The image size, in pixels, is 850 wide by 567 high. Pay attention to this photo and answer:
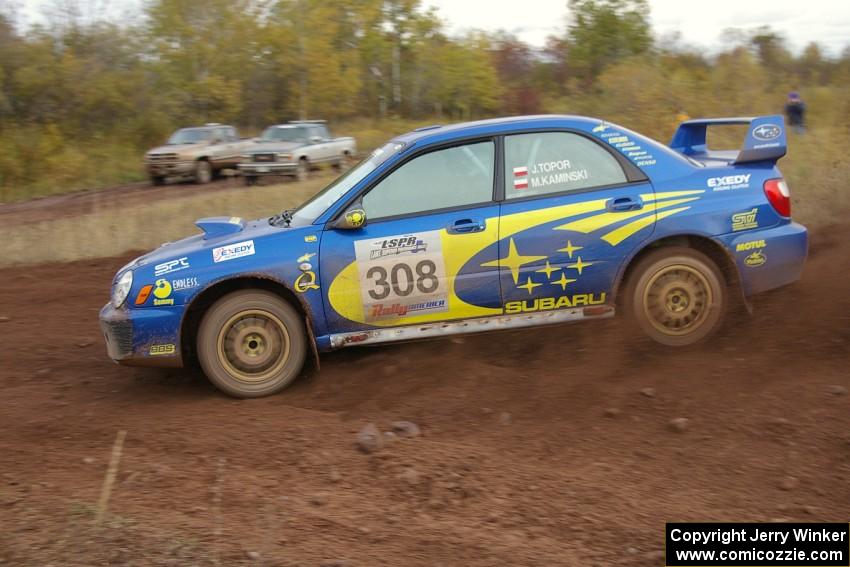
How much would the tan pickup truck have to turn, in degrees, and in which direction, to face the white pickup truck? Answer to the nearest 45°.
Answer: approximately 90° to its left

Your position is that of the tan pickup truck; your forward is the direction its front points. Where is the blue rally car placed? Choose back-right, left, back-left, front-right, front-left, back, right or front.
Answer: front-left

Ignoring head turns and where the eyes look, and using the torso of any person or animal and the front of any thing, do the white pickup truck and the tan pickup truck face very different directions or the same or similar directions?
same or similar directions

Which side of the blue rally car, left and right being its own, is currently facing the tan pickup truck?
right

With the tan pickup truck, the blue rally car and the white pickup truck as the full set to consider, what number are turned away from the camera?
0

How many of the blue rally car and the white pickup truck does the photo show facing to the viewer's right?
0

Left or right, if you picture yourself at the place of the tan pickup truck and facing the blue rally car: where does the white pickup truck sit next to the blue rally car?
left

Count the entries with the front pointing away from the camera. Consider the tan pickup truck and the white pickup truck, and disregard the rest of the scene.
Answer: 0

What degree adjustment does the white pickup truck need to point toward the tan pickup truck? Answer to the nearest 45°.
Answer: approximately 90° to its right

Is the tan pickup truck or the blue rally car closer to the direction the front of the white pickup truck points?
the blue rally car

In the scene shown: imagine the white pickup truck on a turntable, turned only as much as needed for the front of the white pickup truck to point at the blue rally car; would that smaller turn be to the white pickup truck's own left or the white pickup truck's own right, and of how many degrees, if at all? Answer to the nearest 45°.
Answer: approximately 45° to the white pickup truck's own left

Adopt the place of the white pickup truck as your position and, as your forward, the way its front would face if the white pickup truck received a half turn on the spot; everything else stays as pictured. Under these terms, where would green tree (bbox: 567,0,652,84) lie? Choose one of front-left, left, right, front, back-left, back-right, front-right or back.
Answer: front

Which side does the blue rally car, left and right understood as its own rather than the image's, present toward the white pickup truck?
right

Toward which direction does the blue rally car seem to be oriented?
to the viewer's left

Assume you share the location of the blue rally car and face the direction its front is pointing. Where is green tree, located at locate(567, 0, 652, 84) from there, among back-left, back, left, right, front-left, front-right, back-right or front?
right

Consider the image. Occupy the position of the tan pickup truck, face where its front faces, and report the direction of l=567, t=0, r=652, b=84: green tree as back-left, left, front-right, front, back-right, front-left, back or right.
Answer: back
